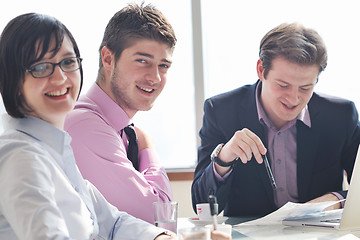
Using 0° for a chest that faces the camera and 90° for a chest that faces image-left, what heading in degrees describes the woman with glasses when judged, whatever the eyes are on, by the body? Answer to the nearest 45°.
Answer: approximately 315°

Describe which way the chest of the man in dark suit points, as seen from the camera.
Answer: toward the camera

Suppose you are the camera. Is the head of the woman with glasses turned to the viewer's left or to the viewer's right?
to the viewer's right

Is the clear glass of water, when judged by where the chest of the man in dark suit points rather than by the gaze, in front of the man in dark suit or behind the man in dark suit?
in front

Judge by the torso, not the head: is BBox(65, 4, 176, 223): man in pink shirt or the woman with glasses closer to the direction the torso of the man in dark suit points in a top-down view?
the woman with glasses

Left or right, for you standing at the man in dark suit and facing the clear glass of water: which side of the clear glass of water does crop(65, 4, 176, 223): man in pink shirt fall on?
right

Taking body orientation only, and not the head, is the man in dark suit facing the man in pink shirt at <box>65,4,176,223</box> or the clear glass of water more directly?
the clear glass of water

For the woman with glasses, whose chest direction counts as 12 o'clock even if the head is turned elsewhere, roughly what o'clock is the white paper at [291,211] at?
The white paper is roughly at 10 o'clock from the woman with glasses.

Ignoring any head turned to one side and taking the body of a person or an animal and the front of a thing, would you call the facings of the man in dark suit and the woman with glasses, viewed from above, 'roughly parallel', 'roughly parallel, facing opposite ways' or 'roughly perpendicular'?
roughly perpendicular

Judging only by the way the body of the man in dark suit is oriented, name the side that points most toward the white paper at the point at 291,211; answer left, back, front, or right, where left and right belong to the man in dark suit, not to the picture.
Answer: front

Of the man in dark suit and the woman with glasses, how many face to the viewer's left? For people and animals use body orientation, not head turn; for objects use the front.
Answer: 0

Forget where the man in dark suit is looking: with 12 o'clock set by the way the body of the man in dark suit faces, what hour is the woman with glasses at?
The woman with glasses is roughly at 1 o'clock from the man in dark suit.
